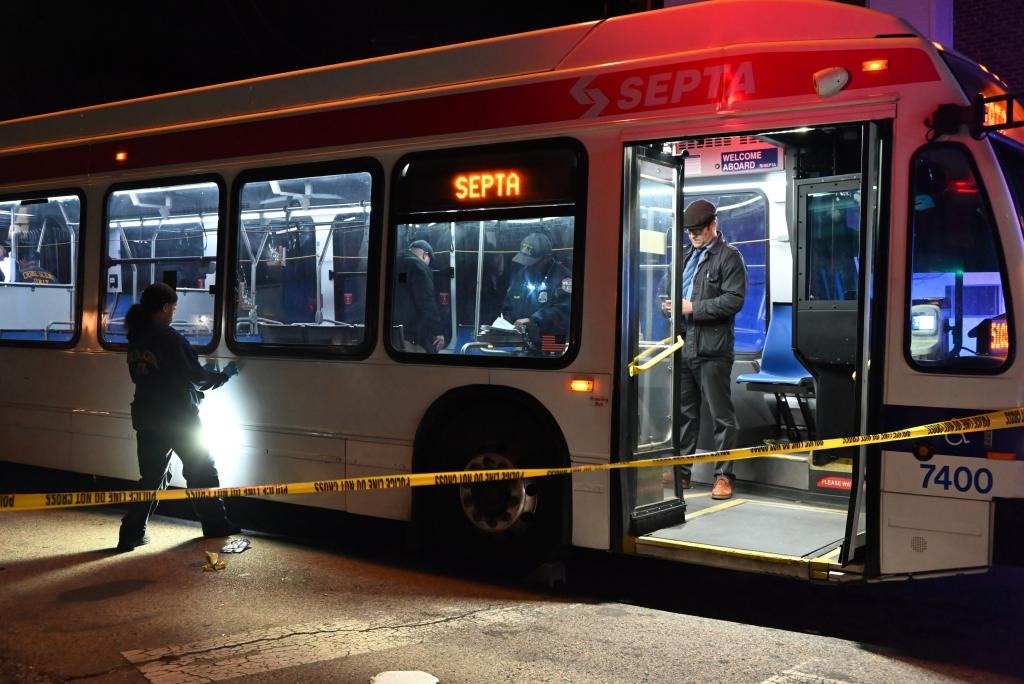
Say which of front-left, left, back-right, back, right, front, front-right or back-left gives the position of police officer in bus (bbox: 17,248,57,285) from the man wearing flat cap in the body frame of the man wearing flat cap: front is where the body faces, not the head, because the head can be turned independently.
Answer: front-right

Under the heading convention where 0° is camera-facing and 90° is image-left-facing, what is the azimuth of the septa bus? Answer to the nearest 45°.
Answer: approximately 315°

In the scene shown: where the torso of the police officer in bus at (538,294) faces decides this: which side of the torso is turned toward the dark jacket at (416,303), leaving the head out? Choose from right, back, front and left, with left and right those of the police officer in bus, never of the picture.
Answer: right

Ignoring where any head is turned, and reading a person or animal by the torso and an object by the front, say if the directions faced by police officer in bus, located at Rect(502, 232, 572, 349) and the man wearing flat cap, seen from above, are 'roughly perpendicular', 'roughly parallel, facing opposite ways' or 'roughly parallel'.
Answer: roughly parallel

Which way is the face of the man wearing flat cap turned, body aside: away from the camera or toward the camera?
toward the camera

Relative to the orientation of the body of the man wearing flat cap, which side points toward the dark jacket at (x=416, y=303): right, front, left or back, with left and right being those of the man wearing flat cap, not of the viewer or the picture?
front

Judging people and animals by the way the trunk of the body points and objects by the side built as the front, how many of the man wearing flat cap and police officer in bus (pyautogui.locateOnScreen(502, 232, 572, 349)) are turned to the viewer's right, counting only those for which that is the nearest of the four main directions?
0

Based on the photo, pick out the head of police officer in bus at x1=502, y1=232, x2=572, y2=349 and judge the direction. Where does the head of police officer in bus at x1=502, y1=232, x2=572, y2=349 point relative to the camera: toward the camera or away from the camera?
toward the camera
